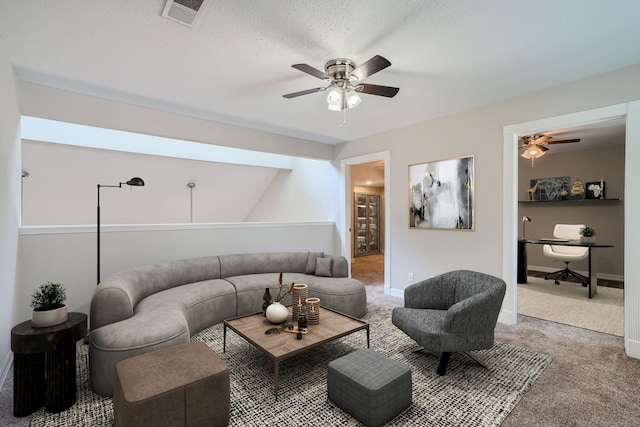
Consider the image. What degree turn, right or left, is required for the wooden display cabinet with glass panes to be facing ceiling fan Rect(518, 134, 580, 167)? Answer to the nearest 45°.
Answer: approximately 45° to its left

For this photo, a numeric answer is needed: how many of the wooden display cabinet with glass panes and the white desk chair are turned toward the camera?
2

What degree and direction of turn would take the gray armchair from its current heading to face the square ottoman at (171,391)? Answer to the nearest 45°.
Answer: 0° — it already faces it

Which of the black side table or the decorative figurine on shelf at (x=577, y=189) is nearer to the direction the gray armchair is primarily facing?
the black side table

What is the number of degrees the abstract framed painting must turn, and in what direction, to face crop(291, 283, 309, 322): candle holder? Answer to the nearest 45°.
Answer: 0° — it already faces it

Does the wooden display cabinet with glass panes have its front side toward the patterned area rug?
yes

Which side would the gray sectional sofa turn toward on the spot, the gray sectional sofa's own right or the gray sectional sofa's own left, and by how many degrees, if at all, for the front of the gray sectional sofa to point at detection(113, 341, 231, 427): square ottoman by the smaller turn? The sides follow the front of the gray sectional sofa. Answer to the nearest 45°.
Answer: approximately 45° to the gray sectional sofa's own right
